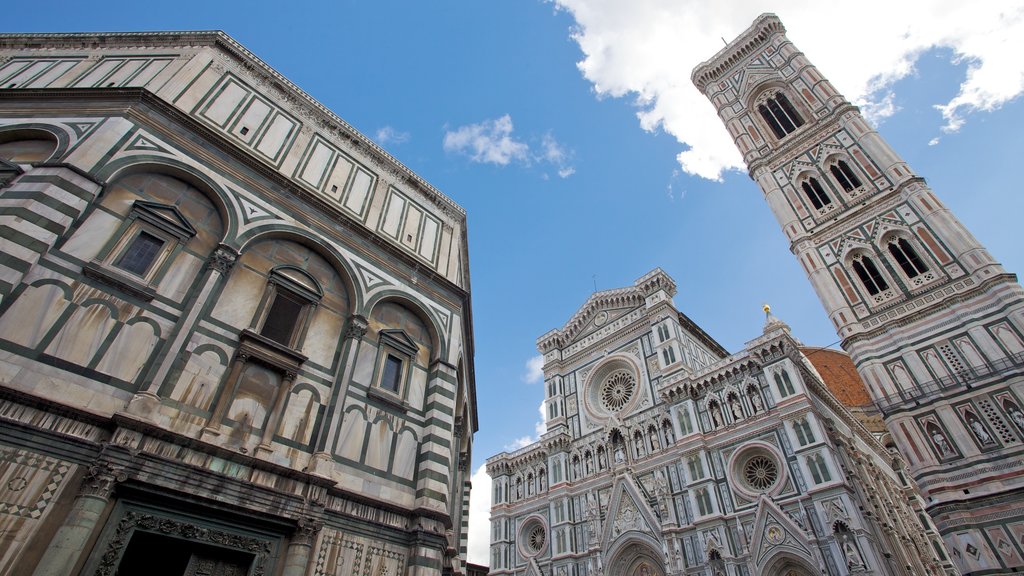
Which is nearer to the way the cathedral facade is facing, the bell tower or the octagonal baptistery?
the octagonal baptistery

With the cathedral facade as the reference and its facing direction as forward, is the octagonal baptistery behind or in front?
in front

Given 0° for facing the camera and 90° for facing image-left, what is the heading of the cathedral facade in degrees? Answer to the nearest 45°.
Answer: approximately 45°

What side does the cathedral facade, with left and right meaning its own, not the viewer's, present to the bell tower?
left
